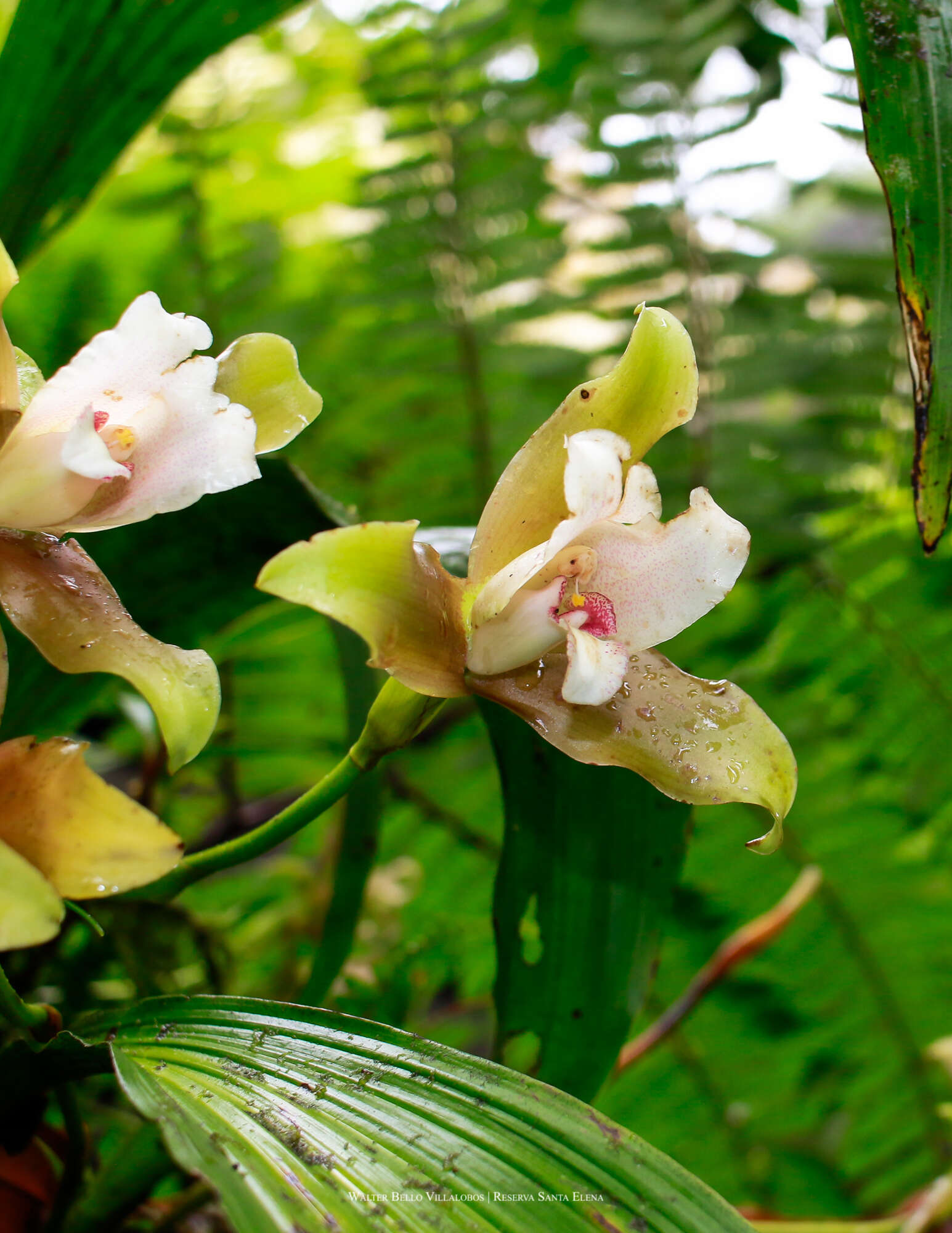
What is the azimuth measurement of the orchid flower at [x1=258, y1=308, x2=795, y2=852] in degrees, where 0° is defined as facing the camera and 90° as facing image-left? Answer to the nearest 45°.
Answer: approximately 315°
